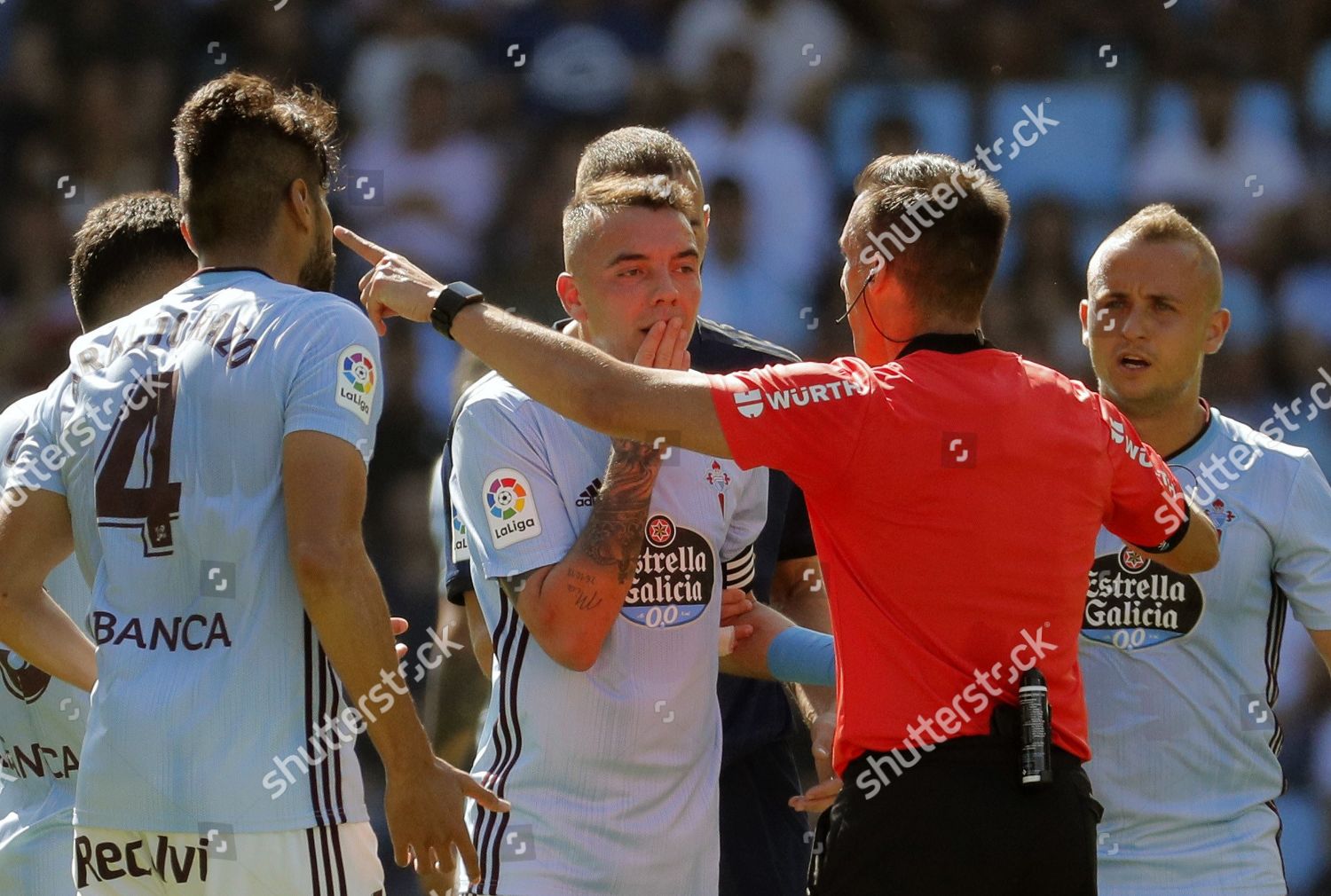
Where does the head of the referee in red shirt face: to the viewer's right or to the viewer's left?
to the viewer's left

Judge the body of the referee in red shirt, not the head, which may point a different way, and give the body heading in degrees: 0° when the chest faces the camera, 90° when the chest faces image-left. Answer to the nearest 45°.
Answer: approximately 180°
